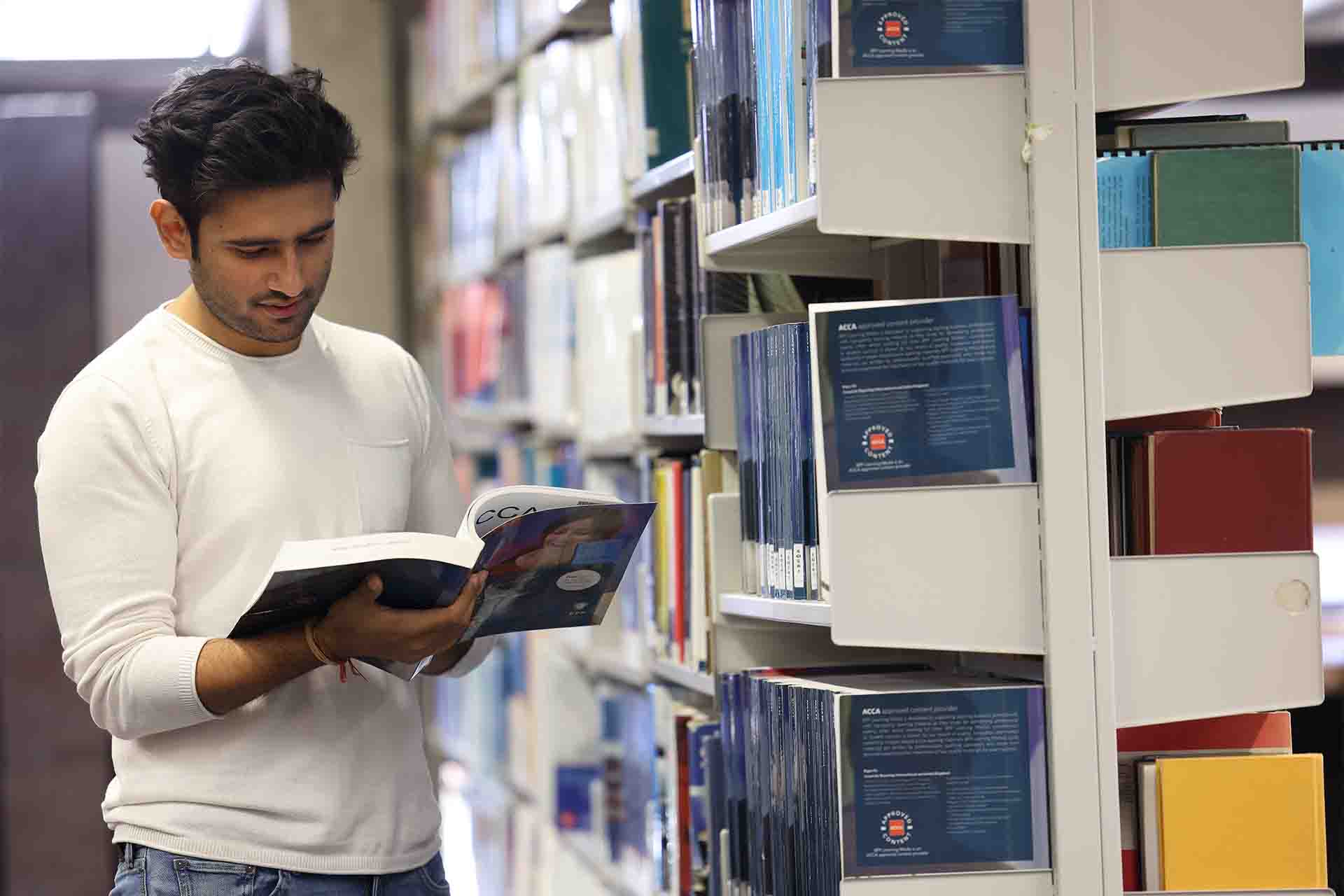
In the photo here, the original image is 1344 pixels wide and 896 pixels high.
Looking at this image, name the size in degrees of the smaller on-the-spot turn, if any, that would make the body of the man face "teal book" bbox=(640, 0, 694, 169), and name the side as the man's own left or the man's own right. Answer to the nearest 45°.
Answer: approximately 90° to the man's own left

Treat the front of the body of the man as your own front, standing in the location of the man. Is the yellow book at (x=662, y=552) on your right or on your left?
on your left

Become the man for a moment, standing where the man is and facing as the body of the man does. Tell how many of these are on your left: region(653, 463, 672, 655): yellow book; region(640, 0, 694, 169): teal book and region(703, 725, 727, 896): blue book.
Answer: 3

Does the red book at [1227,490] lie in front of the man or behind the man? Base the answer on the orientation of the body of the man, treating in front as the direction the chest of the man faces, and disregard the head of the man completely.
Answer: in front

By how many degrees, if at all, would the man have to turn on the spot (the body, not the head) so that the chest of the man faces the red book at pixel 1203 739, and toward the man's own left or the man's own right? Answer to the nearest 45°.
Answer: approximately 45° to the man's own left

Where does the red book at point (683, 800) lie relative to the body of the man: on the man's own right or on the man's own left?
on the man's own left

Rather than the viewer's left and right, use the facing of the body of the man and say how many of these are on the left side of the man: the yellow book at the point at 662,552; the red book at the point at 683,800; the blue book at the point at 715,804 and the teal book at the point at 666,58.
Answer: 4

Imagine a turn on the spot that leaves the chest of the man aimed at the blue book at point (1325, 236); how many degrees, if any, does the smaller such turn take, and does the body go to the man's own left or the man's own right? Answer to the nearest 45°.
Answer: approximately 45° to the man's own left

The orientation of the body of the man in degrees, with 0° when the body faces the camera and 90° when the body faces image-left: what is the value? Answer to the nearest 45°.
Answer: approximately 315°

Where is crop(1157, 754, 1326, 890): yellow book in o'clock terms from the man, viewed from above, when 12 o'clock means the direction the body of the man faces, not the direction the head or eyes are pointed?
The yellow book is roughly at 11 o'clock from the man.

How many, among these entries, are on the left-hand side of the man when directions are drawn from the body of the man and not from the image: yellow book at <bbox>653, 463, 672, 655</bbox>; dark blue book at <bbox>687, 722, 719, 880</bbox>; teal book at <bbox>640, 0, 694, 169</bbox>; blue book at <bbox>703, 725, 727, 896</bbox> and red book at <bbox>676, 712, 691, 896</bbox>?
5

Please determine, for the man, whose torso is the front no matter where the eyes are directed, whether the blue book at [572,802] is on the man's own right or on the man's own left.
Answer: on the man's own left

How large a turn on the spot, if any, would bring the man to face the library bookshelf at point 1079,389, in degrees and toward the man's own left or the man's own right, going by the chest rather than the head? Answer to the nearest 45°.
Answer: approximately 45° to the man's own left

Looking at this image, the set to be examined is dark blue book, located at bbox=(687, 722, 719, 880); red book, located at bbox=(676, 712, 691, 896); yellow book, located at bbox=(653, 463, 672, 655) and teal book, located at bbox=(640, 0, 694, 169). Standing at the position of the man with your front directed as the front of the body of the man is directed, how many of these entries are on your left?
4

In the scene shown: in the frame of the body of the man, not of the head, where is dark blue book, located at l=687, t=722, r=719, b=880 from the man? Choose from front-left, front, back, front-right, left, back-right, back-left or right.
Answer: left

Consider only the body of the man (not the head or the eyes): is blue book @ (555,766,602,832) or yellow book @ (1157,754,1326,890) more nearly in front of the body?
the yellow book

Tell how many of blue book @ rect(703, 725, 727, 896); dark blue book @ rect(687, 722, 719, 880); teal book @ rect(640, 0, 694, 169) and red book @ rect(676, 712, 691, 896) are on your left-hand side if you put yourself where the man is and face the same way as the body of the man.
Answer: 4

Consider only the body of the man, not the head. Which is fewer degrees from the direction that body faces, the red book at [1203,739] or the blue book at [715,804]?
the red book
